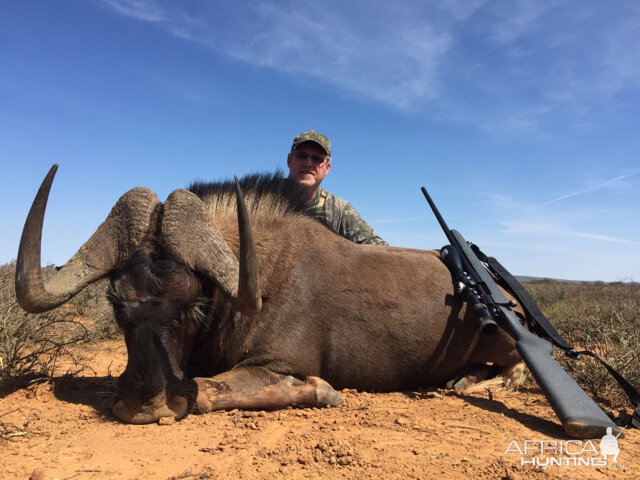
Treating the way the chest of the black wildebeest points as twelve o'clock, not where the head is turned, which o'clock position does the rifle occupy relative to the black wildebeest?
The rifle is roughly at 8 o'clock from the black wildebeest.

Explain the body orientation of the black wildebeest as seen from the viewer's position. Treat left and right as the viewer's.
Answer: facing the viewer and to the left of the viewer
